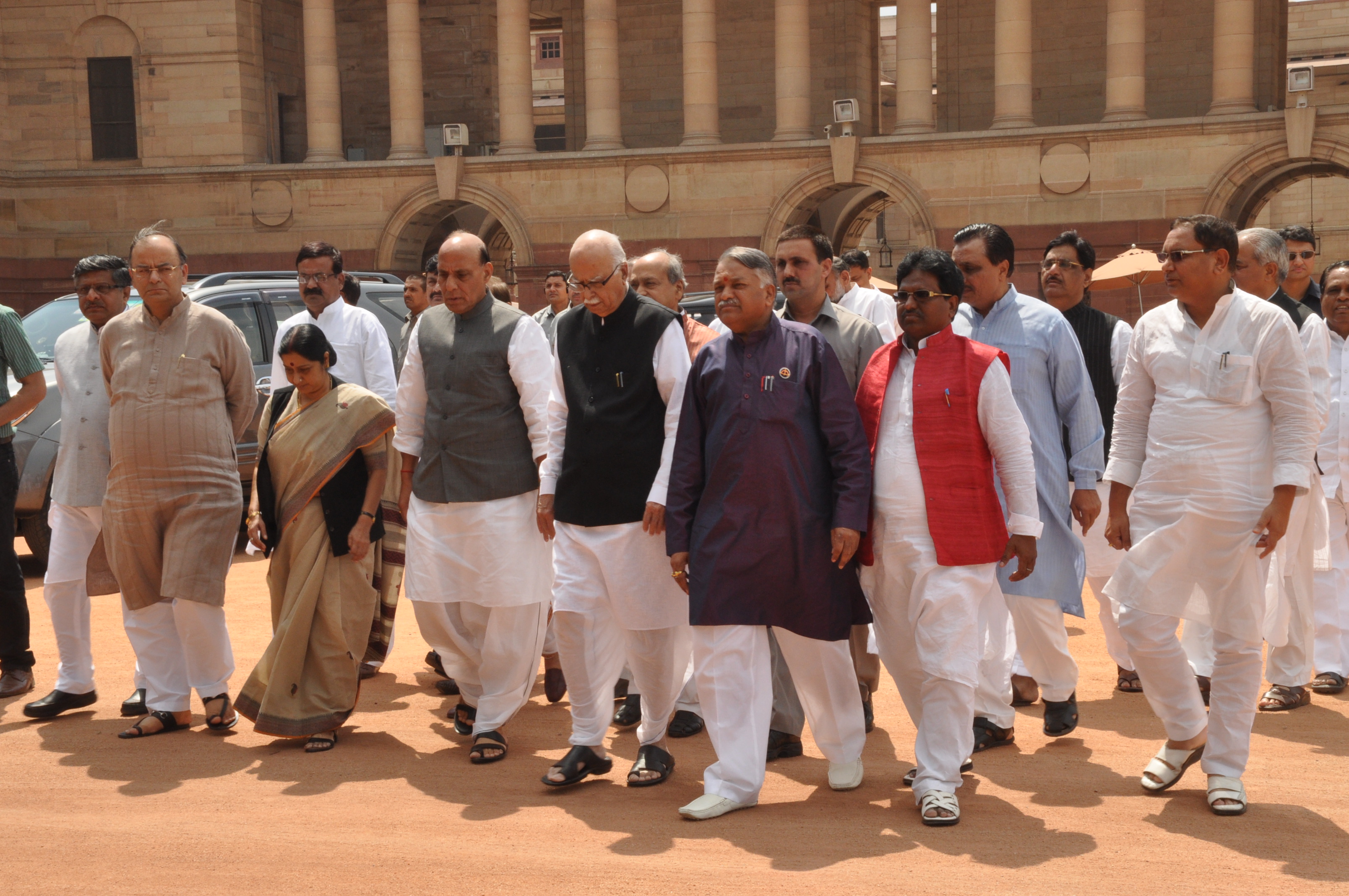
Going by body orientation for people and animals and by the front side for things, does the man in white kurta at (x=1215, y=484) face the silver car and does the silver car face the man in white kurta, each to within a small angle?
no

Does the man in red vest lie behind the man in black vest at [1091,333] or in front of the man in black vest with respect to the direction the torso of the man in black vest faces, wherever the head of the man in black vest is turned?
in front

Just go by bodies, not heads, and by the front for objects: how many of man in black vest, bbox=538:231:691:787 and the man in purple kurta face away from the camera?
0

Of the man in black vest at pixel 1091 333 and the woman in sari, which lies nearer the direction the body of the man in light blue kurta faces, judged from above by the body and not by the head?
the woman in sari

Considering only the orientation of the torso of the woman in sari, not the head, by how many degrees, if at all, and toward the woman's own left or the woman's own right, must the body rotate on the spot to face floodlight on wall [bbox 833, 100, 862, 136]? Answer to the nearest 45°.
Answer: approximately 180°

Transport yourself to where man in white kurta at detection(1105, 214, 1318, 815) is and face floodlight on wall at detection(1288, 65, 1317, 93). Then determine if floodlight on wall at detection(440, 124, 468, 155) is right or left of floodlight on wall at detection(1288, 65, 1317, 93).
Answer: left

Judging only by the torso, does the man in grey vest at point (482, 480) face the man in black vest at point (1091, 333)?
no

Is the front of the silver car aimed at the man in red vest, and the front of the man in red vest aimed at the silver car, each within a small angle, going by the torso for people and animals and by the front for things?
no

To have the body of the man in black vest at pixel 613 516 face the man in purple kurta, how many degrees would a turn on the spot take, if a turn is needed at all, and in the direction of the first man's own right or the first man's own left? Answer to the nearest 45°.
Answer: approximately 90° to the first man's own left

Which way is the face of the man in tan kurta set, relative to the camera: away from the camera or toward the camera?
toward the camera

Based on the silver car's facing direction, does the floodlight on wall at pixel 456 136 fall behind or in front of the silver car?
behind

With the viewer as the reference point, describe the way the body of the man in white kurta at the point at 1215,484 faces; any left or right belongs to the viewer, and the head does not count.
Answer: facing the viewer and to the left of the viewer

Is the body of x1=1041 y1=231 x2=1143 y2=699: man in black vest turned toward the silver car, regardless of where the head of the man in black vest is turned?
no

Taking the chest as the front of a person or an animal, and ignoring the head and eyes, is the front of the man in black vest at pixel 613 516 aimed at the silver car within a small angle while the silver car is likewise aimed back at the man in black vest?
no

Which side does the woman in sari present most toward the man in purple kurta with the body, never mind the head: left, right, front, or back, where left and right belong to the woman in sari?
left

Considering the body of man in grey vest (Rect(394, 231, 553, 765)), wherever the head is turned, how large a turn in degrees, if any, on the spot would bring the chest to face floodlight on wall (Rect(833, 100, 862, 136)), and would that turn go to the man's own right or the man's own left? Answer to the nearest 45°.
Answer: approximately 135° to the man's own right

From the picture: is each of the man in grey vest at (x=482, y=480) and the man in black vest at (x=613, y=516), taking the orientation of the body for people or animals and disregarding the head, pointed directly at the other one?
no

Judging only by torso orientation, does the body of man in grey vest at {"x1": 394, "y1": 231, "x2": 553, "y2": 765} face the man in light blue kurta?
no
